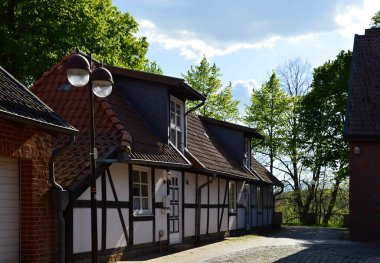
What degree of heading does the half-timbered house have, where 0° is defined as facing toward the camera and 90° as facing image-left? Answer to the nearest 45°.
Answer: approximately 315°

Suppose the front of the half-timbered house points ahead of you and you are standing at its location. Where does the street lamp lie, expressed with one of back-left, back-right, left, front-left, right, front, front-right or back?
front-right

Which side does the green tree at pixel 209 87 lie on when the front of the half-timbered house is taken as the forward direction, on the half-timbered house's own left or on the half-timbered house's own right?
on the half-timbered house's own left

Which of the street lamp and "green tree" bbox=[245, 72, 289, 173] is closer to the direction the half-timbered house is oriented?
the street lamp

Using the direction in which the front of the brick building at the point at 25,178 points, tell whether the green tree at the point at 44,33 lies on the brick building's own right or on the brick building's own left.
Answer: on the brick building's own left

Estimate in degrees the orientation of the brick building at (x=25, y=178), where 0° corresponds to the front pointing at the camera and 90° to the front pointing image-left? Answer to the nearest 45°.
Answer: approximately 315°

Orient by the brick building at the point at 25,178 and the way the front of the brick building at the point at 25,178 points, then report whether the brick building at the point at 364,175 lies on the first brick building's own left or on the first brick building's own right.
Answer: on the first brick building's own left

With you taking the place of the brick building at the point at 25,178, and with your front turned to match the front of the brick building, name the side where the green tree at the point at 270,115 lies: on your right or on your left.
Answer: on your left
